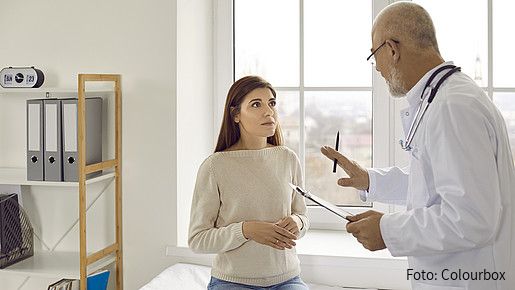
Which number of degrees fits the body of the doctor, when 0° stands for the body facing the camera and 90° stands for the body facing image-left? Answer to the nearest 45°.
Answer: approximately 90°

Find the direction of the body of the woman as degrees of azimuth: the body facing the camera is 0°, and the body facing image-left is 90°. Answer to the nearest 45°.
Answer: approximately 315°

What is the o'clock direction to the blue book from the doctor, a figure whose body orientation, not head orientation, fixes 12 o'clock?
The blue book is roughly at 1 o'clock from the doctor.

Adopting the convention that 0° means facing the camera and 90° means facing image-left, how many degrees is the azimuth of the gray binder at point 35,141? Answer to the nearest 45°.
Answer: approximately 0°

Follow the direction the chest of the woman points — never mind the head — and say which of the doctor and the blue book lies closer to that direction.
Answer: the doctor

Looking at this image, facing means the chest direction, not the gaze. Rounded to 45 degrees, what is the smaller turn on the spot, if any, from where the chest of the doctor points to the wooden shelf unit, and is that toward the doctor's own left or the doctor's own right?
approximately 45° to the doctor's own right

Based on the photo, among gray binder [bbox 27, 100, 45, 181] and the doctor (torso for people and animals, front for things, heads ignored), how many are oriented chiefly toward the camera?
1

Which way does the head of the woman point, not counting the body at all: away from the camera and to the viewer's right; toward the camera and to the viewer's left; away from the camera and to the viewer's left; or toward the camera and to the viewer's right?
toward the camera and to the viewer's right
